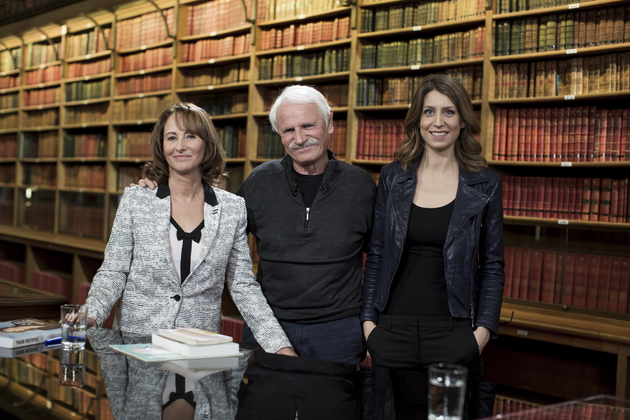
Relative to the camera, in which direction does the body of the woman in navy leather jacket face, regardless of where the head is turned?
toward the camera

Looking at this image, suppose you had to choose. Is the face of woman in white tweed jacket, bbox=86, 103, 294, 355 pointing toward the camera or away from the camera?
toward the camera

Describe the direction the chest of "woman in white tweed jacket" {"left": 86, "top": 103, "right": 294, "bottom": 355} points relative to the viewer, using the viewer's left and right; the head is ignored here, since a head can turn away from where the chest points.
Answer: facing the viewer

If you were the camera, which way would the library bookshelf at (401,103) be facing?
facing the viewer and to the left of the viewer

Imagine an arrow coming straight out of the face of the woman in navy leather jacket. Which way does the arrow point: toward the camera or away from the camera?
toward the camera

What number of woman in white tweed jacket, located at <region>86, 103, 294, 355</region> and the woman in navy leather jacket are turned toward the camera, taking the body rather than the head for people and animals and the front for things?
2

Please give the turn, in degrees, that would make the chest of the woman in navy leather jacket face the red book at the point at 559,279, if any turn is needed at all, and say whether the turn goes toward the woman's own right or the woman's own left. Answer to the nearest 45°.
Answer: approximately 135° to the woman's own left

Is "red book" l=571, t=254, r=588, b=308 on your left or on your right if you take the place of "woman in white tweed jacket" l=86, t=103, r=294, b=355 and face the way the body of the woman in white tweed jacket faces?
on your left

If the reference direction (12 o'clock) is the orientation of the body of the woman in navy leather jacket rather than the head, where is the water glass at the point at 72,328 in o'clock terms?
The water glass is roughly at 2 o'clock from the woman in navy leather jacket.
